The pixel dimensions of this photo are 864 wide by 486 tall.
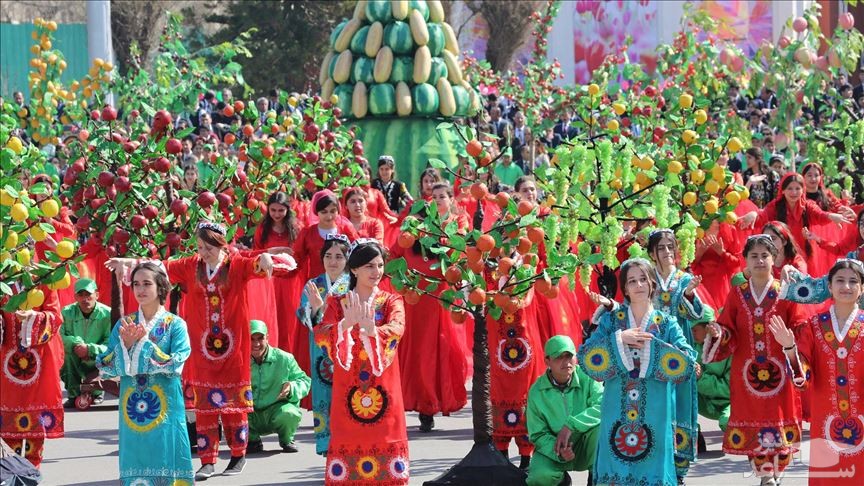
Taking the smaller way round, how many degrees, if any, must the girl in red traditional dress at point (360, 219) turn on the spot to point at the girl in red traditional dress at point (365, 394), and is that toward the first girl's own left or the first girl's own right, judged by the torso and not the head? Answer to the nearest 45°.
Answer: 0° — they already face them

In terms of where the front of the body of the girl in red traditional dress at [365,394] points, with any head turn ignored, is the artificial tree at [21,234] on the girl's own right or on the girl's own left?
on the girl's own right

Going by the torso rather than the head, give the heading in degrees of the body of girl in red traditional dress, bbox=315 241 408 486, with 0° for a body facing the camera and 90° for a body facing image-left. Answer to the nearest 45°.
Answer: approximately 0°

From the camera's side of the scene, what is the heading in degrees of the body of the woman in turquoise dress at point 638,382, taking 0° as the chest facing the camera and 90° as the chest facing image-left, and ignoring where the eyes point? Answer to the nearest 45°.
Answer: approximately 0°

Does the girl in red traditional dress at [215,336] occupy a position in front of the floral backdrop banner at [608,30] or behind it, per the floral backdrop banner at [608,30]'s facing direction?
in front

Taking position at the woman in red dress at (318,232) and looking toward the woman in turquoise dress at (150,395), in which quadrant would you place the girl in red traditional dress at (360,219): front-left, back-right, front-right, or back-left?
back-left

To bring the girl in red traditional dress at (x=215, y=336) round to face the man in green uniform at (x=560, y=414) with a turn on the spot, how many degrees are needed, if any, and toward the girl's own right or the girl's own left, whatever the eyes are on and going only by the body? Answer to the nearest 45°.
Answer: approximately 45° to the girl's own left

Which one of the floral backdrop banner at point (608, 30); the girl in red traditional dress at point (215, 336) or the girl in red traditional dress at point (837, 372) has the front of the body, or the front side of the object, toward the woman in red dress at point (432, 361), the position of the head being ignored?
the floral backdrop banner

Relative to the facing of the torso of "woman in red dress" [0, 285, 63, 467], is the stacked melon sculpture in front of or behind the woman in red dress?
behind

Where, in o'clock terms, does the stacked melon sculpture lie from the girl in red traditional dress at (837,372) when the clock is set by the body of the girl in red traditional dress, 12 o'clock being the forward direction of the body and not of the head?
The stacked melon sculpture is roughly at 5 o'clock from the girl in red traditional dress.

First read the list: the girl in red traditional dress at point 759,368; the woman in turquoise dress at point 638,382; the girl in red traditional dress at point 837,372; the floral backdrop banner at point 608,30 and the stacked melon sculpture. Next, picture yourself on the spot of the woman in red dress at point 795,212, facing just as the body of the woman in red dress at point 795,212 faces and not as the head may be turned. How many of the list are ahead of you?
3
